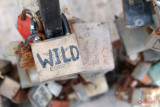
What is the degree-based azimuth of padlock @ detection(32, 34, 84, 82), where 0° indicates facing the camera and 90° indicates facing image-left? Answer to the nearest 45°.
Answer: approximately 0°

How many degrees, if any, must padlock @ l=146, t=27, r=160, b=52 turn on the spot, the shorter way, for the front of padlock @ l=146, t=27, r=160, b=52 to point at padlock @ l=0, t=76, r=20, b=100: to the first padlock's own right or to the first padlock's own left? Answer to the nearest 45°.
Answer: approximately 90° to the first padlock's own right

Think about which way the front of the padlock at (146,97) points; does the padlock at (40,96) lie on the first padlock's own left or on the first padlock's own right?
on the first padlock's own right

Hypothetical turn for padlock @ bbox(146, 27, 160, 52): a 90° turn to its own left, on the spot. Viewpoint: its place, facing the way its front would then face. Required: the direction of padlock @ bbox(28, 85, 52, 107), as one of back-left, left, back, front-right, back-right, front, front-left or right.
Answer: back
